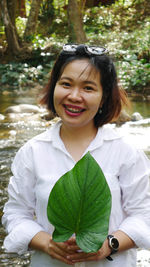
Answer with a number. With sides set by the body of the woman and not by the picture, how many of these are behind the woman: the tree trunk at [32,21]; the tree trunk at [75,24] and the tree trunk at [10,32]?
3

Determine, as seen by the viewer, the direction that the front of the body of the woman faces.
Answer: toward the camera

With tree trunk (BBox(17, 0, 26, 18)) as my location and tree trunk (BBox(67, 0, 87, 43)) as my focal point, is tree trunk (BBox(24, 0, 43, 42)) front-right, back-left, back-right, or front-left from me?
front-right

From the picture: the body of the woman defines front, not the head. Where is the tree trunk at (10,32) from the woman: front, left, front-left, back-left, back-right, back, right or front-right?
back

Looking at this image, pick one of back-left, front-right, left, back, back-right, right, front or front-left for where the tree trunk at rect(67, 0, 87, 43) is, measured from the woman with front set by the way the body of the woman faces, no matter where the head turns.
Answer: back

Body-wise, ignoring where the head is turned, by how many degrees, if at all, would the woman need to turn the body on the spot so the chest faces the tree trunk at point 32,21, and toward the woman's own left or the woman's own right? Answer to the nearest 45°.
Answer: approximately 180°

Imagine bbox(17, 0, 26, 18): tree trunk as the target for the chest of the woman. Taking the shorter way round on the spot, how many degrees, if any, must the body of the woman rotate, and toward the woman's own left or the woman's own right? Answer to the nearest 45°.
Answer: approximately 180°
